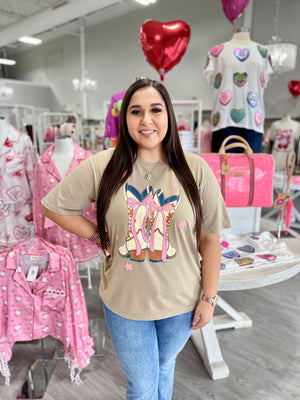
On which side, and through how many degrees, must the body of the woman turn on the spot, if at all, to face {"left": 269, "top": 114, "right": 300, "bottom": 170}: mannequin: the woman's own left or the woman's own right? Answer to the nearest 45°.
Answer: approximately 135° to the woman's own left

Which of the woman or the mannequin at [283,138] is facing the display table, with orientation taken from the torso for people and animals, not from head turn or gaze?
the mannequin

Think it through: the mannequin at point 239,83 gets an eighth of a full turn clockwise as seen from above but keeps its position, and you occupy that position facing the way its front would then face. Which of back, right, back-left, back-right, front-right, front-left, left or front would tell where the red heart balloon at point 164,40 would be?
front-right

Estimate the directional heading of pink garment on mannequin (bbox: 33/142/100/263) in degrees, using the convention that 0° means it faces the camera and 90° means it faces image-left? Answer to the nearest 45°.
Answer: approximately 0°

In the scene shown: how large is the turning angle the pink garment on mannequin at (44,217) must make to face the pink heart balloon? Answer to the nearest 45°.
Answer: approximately 135° to its left

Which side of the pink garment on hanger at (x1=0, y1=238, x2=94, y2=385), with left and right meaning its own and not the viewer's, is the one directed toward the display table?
left

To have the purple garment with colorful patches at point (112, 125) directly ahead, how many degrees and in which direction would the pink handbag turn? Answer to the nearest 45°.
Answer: approximately 90° to its right

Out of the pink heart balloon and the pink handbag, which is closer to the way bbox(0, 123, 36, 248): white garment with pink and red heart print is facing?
the pink handbag
